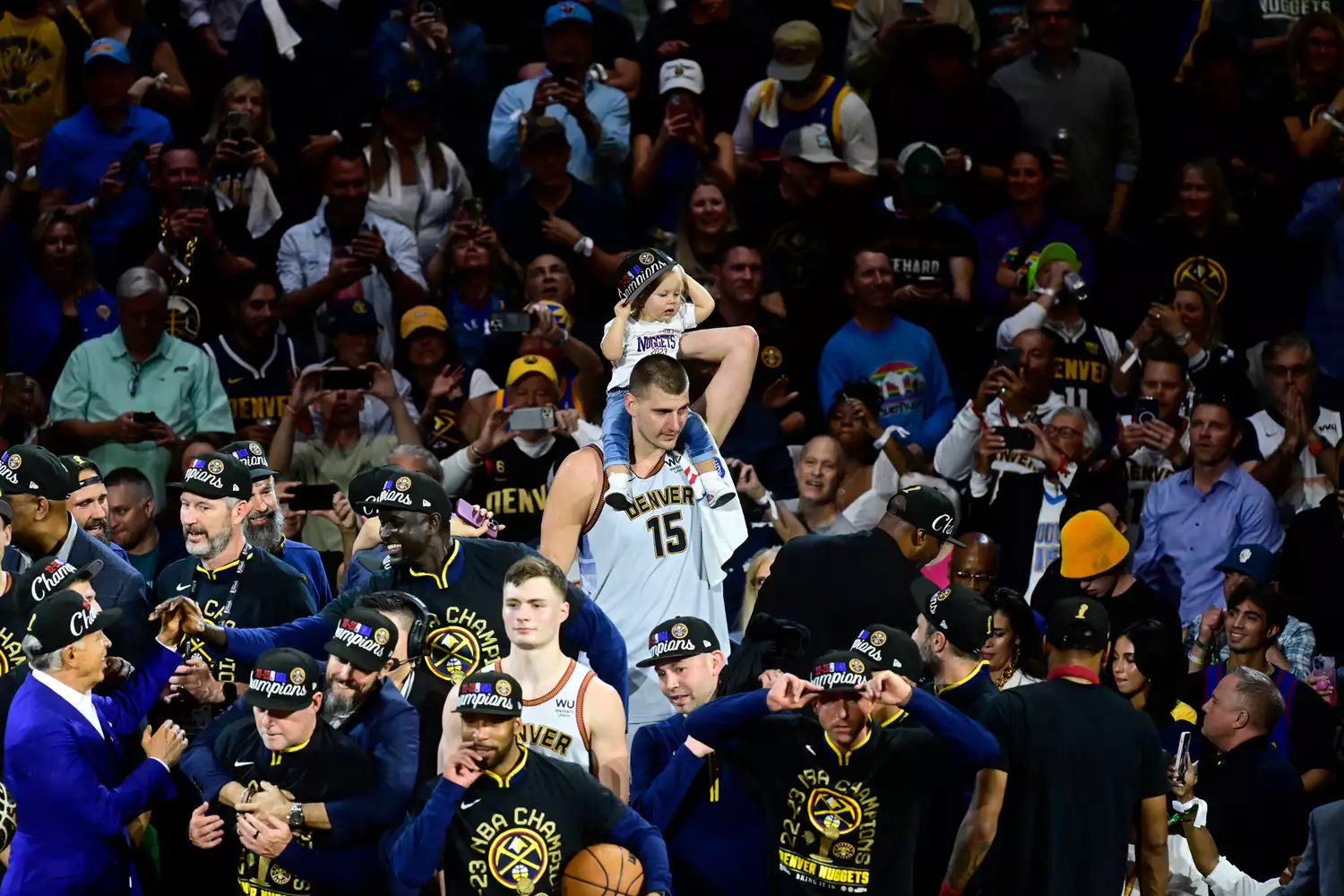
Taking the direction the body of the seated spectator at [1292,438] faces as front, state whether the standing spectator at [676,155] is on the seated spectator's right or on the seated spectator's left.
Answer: on the seated spectator's right

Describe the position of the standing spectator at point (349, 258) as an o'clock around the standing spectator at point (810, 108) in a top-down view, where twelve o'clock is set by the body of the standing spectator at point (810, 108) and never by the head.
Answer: the standing spectator at point (349, 258) is roughly at 2 o'clock from the standing spectator at point (810, 108).

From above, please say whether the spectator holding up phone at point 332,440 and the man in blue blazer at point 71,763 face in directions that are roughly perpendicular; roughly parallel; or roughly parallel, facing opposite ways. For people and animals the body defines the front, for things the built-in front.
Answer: roughly perpendicular

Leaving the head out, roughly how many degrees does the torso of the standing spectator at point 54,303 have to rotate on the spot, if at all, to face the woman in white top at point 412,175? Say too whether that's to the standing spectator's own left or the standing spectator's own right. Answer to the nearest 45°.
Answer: approximately 90° to the standing spectator's own left

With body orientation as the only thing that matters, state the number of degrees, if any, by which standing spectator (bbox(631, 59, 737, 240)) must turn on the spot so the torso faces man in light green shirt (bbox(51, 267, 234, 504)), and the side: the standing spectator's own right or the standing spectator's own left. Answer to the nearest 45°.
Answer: approximately 45° to the standing spectator's own right

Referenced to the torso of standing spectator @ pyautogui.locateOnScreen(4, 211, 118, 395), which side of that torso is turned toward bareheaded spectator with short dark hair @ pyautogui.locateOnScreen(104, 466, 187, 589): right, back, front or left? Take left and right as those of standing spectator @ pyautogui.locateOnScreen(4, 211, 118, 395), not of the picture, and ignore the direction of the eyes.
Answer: front
